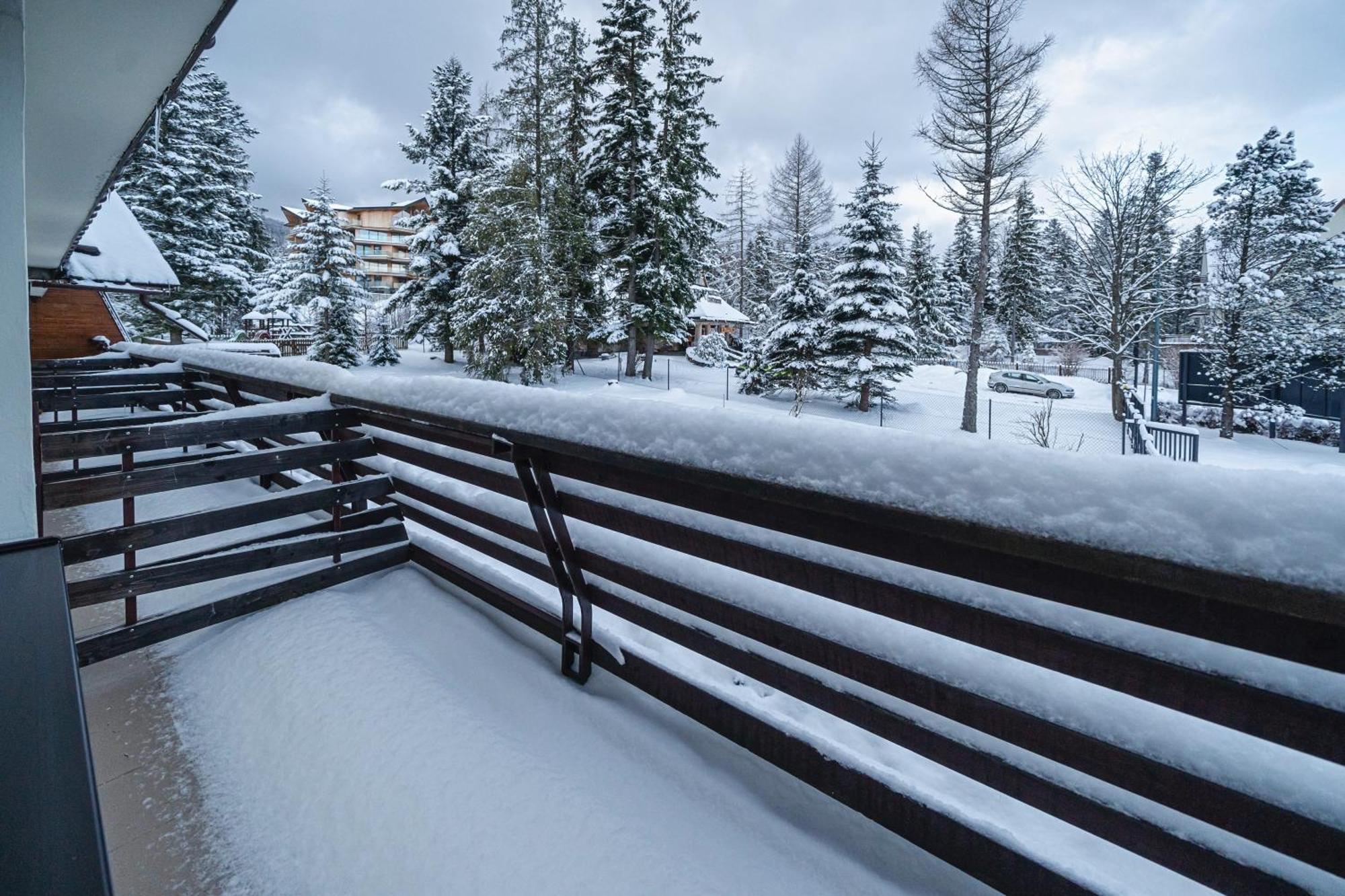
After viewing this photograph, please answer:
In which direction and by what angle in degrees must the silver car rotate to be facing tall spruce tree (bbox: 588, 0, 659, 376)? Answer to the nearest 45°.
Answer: approximately 135° to its right

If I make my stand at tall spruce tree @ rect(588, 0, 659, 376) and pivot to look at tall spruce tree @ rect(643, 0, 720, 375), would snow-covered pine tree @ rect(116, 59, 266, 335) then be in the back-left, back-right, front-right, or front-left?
back-left

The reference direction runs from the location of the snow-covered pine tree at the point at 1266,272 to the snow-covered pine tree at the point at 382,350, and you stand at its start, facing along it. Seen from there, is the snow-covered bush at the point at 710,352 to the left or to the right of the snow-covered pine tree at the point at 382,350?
right

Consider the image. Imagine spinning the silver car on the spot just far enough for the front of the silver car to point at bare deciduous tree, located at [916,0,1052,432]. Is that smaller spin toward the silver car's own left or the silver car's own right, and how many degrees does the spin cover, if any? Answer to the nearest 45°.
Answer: approximately 90° to the silver car's own right

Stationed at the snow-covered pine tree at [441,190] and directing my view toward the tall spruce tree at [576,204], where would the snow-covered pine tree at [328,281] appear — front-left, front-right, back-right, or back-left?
back-right

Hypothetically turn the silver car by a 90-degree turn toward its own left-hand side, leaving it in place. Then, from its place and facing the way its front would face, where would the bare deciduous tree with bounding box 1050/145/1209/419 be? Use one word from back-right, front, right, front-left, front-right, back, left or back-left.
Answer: back

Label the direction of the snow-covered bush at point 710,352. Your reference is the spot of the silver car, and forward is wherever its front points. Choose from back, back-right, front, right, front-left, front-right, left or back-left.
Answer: back

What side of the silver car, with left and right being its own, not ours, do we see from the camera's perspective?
right

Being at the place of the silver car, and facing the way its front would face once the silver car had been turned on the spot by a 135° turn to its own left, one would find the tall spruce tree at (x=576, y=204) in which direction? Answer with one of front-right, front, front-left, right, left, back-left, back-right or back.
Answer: left

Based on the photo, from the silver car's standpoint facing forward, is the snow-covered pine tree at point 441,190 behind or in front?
behind

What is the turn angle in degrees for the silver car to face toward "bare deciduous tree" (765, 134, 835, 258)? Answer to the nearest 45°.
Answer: approximately 180°
